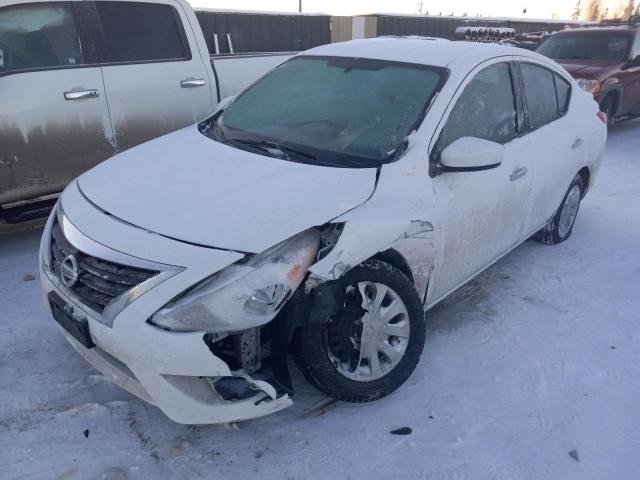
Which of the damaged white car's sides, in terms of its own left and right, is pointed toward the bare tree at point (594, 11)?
back

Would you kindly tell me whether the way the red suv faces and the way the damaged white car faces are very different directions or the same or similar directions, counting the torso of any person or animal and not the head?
same or similar directions

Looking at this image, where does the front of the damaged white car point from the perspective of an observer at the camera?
facing the viewer and to the left of the viewer

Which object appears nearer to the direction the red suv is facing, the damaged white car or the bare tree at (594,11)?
the damaged white car

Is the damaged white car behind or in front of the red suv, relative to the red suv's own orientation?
in front

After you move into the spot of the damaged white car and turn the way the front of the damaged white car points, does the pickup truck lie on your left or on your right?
on your right

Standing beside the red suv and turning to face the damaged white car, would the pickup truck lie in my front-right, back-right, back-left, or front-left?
front-right

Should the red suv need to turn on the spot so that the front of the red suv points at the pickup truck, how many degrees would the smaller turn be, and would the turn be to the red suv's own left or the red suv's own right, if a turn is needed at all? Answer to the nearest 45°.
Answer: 0° — it already faces it

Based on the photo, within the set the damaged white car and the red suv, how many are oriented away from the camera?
0

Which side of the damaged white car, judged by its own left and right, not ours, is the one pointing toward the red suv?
back
